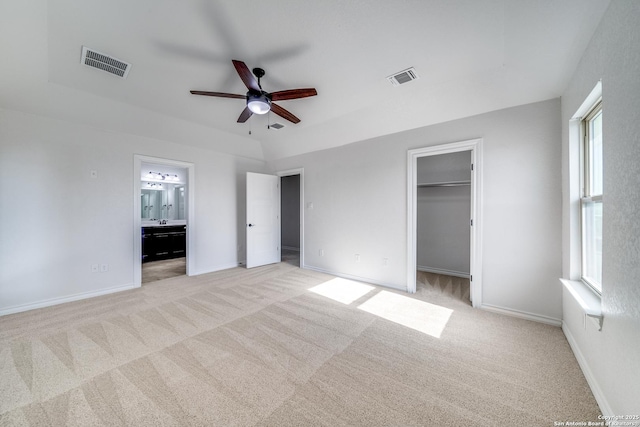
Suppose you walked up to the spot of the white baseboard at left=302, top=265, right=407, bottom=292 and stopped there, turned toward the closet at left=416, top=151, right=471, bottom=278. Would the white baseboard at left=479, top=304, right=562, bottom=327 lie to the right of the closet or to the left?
right

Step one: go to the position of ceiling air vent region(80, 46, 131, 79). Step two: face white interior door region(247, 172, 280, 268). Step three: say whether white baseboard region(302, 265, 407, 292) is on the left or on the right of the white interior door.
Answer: right

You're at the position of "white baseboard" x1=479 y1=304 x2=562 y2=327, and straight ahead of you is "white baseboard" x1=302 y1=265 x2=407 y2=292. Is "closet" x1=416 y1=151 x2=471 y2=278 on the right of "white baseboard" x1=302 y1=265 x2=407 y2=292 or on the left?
right

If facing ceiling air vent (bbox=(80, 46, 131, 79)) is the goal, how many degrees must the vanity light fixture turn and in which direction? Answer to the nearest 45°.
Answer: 0° — it already faces it

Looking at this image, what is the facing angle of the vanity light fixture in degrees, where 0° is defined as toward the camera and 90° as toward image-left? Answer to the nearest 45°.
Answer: approximately 0°

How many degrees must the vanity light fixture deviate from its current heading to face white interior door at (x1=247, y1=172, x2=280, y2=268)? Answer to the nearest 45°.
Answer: approximately 45° to its left

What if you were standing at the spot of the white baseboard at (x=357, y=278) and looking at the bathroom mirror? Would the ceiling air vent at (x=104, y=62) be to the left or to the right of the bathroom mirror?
left

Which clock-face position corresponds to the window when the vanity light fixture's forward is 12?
The window is roughly at 11 o'clock from the vanity light fixture.
